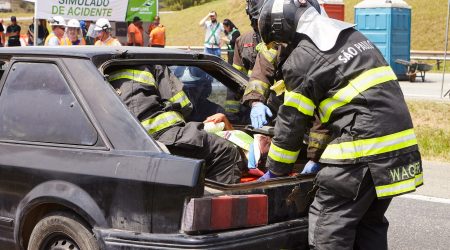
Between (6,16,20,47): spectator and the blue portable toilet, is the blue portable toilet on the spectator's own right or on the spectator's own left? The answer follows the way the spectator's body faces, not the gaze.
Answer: on the spectator's own left

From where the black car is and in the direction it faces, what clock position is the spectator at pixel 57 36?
The spectator is roughly at 1 o'clock from the black car.

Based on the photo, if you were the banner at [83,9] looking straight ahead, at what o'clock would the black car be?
The black car is roughly at 12 o'clock from the banner.

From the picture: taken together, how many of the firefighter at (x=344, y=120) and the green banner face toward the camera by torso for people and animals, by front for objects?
1

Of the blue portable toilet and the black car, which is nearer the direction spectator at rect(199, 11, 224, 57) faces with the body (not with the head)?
the black car

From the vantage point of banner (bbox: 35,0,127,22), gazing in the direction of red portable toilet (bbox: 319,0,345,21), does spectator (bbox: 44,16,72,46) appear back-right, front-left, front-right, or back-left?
back-right

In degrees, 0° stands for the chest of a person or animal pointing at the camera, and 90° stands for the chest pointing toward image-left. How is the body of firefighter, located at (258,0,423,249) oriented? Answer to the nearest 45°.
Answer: approximately 135°

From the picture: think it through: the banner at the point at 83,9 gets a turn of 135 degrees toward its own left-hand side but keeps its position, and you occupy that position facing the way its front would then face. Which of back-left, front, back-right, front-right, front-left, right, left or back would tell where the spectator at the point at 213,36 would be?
front

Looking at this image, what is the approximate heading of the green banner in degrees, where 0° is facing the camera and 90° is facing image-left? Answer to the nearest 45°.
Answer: approximately 0°

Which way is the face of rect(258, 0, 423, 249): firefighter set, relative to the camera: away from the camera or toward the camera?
away from the camera

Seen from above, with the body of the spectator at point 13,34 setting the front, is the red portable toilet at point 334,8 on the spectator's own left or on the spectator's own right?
on the spectator's own left

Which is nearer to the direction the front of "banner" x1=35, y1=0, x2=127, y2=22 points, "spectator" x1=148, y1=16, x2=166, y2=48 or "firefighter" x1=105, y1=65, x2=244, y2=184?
the firefighter
